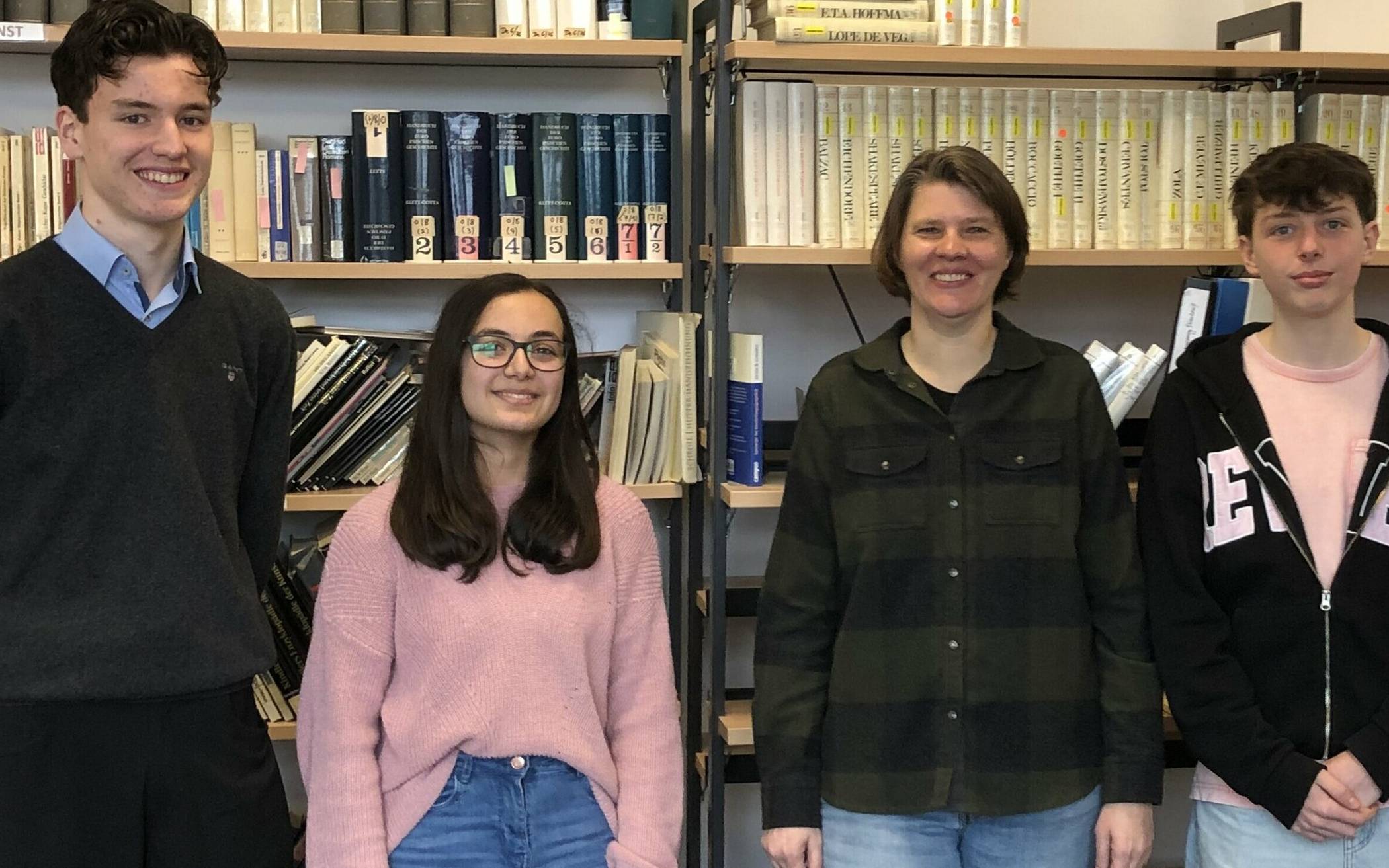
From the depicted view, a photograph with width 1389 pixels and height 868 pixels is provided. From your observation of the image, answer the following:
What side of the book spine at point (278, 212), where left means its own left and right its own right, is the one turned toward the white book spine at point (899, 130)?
left

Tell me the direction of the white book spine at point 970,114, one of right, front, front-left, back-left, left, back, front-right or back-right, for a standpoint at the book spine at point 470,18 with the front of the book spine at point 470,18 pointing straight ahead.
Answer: left

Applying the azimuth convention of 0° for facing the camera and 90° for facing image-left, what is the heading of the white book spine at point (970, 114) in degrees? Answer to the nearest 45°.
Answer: approximately 0°

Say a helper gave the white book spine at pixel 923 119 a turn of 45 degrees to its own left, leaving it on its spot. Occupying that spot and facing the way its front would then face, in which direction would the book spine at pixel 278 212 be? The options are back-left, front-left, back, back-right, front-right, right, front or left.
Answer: back-right

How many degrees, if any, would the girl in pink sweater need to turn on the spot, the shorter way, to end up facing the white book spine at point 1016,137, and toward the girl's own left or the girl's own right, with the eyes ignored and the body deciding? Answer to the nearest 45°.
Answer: approximately 135° to the girl's own left

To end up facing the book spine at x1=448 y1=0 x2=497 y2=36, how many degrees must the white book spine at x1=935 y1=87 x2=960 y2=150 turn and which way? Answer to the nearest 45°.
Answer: approximately 90° to its right
